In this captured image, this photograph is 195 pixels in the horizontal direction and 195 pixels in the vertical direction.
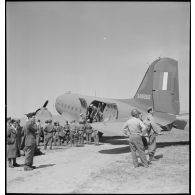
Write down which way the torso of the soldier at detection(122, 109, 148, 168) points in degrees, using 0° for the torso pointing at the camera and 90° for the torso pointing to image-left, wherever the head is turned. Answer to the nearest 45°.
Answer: approximately 180°

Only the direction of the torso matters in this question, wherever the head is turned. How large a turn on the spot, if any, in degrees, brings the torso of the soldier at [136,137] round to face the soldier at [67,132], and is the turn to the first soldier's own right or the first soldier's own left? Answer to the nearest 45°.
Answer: approximately 45° to the first soldier's own left

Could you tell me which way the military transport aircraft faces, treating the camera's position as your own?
facing away from the viewer and to the left of the viewer

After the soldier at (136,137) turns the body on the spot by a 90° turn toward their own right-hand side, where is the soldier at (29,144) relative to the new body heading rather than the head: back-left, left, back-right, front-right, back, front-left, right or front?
back

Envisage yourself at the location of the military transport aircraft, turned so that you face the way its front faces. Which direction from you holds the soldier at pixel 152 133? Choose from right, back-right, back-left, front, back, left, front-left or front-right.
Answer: back-left

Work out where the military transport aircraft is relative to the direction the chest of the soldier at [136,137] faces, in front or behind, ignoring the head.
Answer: in front

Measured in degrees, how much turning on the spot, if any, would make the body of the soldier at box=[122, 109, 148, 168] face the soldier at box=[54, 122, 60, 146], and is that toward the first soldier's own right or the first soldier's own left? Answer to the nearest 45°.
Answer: approximately 45° to the first soldier's own left

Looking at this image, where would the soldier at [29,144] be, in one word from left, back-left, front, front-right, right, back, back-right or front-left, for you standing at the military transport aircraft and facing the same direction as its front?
left

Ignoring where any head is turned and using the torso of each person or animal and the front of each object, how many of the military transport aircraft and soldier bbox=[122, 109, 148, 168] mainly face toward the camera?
0
